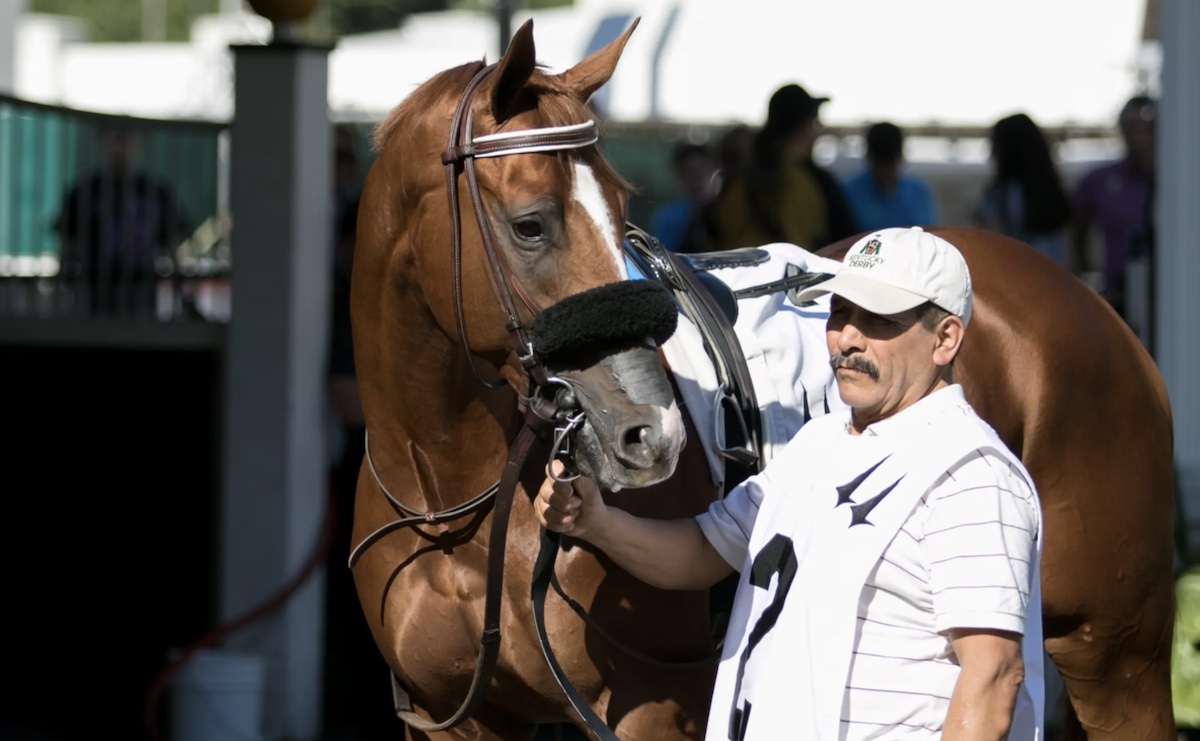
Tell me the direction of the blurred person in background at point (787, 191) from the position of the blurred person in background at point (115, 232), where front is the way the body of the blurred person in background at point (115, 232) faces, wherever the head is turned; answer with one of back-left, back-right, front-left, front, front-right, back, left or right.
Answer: left

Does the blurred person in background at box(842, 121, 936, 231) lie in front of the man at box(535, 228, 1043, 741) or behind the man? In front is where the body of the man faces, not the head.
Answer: behind

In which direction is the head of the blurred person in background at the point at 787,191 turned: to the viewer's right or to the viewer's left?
to the viewer's right

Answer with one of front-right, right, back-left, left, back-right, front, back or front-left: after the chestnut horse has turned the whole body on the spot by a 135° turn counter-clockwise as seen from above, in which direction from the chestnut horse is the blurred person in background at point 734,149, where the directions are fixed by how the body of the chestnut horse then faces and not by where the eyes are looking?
left

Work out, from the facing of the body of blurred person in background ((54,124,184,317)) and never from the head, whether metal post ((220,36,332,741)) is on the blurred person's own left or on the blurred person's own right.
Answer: on the blurred person's own left

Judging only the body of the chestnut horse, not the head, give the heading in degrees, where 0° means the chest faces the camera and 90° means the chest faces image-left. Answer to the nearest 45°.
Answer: approximately 45°

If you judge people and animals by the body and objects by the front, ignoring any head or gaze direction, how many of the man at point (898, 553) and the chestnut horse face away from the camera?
0

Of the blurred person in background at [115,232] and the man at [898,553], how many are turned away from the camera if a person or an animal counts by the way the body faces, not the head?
0

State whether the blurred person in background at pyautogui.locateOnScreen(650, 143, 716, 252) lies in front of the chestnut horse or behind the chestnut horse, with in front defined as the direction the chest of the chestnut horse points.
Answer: behind

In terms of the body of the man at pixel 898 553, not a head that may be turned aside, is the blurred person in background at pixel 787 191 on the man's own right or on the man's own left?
on the man's own right

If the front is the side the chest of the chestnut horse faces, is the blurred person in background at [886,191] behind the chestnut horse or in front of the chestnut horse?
behind

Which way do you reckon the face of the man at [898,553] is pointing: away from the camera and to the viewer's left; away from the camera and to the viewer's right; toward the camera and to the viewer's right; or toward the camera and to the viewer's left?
toward the camera and to the viewer's left

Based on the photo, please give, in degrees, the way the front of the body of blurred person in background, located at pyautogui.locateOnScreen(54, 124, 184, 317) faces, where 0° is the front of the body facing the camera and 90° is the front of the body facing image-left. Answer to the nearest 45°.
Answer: approximately 0°

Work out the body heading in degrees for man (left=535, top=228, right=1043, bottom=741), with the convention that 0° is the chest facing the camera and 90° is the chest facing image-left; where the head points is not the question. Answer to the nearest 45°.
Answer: approximately 45°
